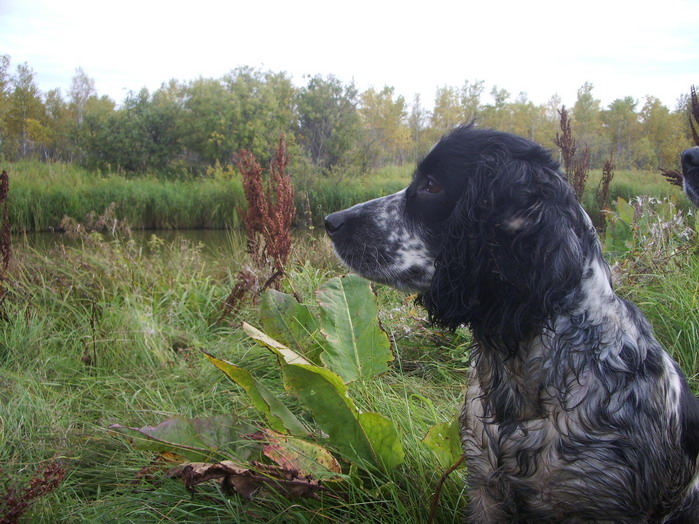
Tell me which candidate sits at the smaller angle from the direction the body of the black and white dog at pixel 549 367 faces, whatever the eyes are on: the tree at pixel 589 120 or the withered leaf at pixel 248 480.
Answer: the withered leaf

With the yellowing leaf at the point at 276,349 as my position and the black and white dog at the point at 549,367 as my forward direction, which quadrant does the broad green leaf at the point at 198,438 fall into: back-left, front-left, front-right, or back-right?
back-right

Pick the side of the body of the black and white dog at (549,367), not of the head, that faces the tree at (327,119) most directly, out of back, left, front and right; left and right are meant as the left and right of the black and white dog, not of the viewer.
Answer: right

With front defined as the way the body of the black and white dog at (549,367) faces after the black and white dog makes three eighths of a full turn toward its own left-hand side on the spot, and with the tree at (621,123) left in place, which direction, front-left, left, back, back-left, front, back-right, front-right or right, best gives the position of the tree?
back-left

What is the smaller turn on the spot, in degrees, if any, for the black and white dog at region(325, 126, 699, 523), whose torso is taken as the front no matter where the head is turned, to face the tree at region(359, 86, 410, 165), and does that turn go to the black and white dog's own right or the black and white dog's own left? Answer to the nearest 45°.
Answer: approximately 90° to the black and white dog's own right

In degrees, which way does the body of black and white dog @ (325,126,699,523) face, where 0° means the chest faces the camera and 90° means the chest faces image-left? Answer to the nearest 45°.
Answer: approximately 90°

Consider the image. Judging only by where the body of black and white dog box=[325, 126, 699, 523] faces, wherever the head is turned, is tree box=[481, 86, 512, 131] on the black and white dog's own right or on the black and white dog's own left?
on the black and white dog's own right

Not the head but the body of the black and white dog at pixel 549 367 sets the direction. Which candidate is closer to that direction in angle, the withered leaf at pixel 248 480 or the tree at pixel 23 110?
the withered leaf
